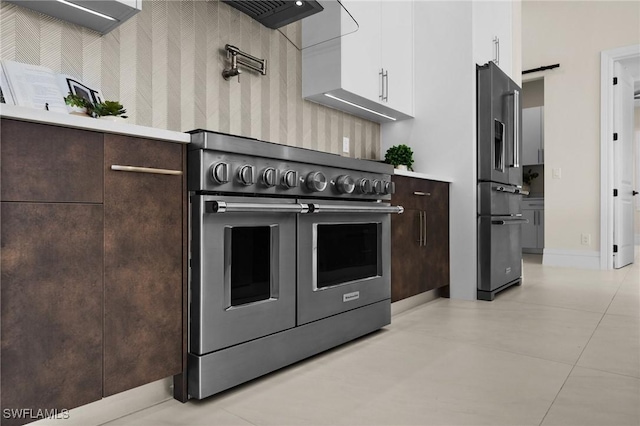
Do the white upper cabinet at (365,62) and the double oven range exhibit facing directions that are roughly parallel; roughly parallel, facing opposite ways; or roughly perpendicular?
roughly parallel

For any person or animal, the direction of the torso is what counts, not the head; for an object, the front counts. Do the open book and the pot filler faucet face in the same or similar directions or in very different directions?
same or similar directions

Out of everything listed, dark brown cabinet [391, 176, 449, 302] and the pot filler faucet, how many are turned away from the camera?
0

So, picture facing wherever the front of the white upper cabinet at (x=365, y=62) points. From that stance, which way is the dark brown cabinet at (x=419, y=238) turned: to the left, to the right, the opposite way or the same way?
the same way

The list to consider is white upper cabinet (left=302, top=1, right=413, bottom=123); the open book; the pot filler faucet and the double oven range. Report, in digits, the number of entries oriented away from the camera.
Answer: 0

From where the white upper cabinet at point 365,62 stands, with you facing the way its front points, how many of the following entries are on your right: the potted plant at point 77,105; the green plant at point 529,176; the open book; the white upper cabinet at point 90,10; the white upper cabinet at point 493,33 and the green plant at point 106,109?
4

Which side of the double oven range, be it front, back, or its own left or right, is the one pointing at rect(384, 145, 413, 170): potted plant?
left

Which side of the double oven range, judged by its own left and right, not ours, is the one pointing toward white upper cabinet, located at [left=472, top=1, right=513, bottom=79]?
left

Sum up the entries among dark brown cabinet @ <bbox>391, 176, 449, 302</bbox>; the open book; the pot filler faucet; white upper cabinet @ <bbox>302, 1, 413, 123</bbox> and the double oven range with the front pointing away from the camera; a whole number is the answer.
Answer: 0

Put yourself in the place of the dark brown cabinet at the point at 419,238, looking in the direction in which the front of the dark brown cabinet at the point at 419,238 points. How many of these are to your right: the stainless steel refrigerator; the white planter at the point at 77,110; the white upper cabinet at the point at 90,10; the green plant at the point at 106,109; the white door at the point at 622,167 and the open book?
4

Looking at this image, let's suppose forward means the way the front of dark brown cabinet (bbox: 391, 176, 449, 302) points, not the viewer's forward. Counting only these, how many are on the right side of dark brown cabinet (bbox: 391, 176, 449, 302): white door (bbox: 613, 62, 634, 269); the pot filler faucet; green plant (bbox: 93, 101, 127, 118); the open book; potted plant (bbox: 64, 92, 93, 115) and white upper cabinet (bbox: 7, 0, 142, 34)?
5

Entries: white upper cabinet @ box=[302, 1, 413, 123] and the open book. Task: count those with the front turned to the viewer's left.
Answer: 0

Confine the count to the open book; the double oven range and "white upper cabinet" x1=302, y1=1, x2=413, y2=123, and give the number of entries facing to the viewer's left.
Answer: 0

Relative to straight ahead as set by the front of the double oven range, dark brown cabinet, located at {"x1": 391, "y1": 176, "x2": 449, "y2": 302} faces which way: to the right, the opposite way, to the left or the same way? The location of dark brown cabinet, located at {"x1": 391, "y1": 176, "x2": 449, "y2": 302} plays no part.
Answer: the same way

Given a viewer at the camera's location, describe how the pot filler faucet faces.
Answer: facing the viewer and to the right of the viewer

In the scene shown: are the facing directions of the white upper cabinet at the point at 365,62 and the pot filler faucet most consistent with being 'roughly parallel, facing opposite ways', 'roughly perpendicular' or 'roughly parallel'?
roughly parallel

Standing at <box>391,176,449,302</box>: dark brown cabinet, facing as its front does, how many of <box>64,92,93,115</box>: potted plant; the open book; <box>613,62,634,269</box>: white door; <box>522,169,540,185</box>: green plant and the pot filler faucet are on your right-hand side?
3

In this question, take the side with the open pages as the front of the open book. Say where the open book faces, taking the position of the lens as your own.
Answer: facing the viewer

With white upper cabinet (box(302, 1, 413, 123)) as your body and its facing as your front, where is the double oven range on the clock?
The double oven range is roughly at 2 o'clock from the white upper cabinet.

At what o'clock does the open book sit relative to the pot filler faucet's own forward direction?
The open book is roughly at 3 o'clock from the pot filler faucet.

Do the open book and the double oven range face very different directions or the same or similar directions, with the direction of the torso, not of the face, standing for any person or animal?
same or similar directions

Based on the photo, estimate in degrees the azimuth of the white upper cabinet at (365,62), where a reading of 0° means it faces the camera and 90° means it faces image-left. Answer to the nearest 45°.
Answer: approximately 315°
